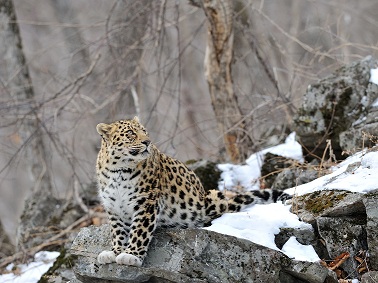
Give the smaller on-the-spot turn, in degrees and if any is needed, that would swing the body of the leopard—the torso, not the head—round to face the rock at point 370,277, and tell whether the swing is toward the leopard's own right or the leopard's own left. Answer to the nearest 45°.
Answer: approximately 90° to the leopard's own left

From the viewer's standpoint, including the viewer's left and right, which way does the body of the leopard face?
facing the viewer and to the left of the viewer

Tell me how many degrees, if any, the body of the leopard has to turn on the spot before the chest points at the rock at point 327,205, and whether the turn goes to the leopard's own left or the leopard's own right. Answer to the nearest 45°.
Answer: approximately 135° to the leopard's own left

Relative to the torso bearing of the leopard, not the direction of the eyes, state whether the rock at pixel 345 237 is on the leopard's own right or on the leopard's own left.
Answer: on the leopard's own left

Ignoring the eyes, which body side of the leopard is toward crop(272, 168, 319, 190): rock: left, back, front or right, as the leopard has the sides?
back

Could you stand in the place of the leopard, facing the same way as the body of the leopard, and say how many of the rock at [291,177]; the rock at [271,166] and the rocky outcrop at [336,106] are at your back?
3

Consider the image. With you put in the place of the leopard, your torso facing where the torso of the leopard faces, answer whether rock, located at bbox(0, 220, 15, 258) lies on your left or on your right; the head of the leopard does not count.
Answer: on your right

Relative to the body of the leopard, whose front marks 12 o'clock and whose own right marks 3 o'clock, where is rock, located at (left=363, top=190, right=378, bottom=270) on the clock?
The rock is roughly at 8 o'clock from the leopard.
